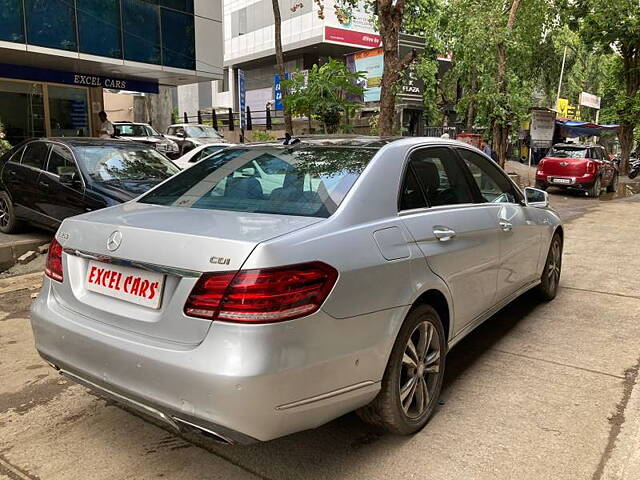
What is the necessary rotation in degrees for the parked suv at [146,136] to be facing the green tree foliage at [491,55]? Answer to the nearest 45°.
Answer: approximately 45° to its left

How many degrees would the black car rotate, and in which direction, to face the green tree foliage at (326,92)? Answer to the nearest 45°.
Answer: approximately 45° to its left

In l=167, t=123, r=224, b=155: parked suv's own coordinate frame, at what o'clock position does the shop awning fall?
The shop awning is roughly at 10 o'clock from the parked suv.

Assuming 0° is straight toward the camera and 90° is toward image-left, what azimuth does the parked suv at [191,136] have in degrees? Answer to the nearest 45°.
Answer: approximately 315°

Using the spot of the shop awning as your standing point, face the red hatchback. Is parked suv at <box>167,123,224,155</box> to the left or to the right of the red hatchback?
right

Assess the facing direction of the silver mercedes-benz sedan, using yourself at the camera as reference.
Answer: facing away from the viewer and to the right of the viewer
